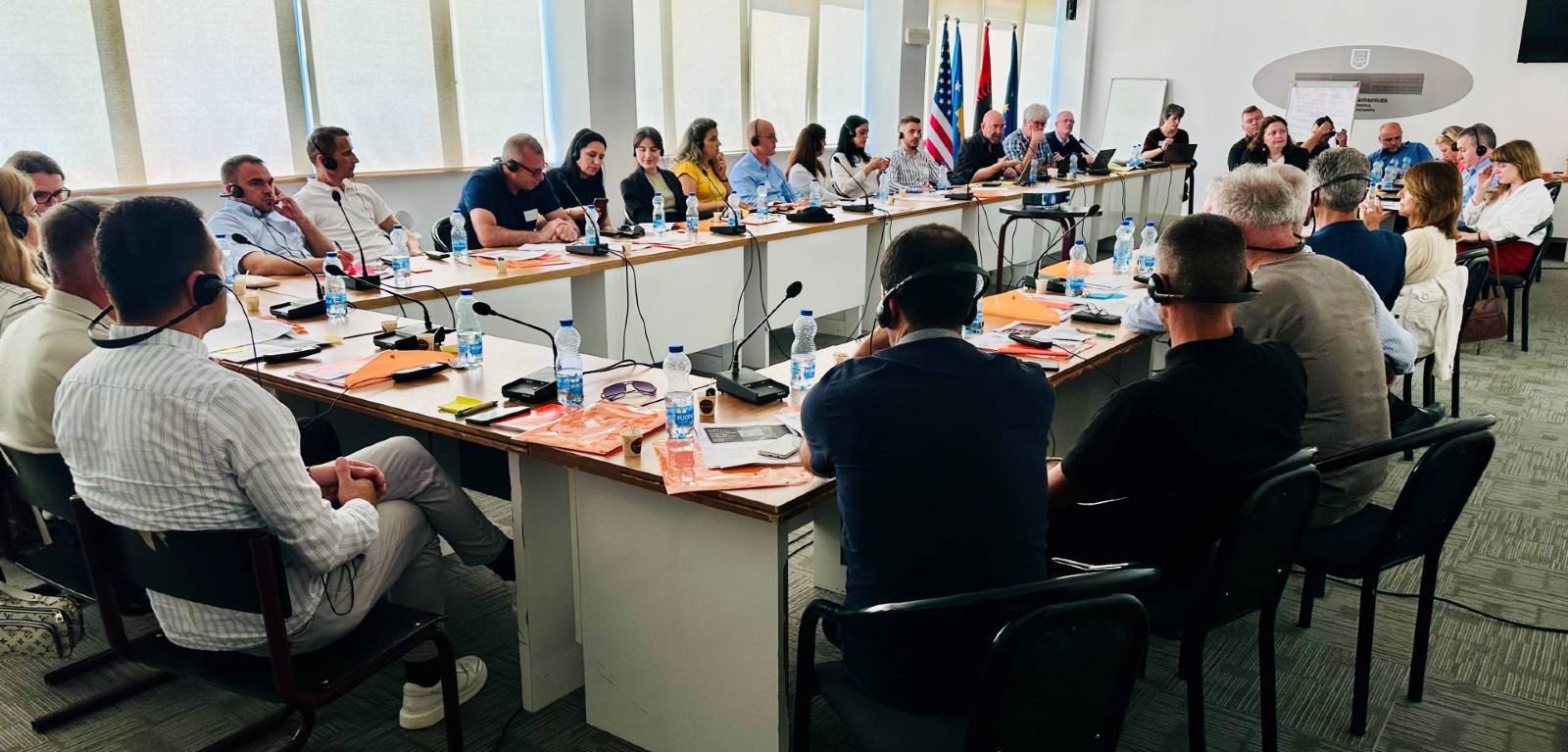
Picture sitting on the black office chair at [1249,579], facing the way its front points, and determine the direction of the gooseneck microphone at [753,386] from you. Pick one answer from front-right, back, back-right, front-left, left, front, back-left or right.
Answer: front-left

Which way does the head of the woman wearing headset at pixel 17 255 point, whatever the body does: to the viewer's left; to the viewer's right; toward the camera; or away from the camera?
to the viewer's right

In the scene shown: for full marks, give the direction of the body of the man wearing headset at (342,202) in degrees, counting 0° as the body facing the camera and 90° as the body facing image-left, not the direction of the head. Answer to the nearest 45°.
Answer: approximately 315°

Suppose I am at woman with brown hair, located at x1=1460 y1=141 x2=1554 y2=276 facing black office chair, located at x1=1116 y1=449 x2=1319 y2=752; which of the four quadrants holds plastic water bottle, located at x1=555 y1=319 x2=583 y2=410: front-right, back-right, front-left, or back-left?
front-right

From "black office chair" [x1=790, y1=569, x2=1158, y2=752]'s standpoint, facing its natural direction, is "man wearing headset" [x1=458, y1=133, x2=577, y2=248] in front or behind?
in front

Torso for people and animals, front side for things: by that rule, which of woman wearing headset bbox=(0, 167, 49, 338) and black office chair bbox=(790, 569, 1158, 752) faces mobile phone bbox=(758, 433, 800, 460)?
the black office chair

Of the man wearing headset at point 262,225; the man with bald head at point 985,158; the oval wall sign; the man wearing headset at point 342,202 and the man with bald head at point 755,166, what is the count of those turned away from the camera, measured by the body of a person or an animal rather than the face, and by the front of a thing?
0

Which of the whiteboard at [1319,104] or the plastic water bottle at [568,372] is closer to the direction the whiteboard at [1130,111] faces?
the plastic water bottle

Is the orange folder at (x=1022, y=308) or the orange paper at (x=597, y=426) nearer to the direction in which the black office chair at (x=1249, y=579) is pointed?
the orange folder

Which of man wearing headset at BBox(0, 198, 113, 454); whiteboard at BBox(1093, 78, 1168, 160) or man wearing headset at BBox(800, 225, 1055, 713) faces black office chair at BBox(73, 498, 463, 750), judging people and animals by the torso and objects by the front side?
the whiteboard

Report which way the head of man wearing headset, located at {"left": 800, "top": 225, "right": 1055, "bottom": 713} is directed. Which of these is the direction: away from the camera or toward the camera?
away from the camera

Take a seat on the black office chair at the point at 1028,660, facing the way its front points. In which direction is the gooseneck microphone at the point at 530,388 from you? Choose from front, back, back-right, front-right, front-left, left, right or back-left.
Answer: front

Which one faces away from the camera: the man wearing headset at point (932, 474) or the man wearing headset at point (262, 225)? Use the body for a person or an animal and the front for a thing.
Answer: the man wearing headset at point (932, 474)

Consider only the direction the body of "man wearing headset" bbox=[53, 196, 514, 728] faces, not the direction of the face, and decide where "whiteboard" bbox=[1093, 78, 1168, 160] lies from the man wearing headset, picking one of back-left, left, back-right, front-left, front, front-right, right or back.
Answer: front

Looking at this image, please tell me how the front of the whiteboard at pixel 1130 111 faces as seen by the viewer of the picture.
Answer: facing the viewer

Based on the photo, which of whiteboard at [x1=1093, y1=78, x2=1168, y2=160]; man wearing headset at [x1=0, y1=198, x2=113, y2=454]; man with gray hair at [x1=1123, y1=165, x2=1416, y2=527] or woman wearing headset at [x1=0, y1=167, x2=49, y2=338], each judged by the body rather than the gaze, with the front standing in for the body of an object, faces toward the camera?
the whiteboard

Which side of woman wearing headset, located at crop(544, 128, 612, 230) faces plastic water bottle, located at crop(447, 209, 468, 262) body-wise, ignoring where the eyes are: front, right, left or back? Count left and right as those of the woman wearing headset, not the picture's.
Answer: right

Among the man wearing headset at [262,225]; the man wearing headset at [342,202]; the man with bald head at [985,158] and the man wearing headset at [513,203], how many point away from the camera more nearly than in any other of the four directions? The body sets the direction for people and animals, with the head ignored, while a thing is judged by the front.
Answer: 0
